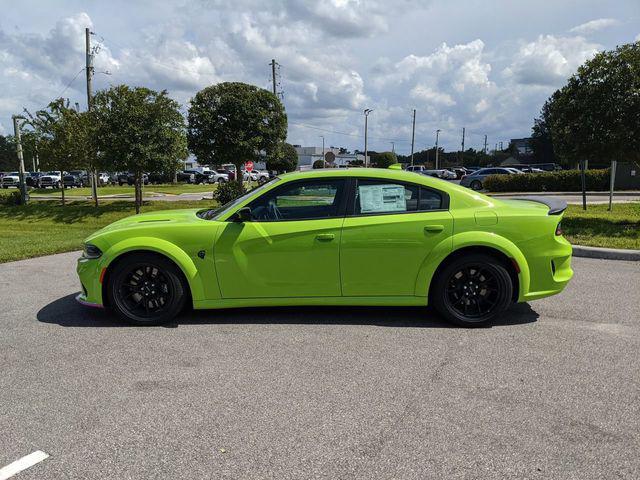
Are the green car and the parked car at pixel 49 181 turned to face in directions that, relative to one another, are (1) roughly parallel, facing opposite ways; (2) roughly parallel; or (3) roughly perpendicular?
roughly perpendicular

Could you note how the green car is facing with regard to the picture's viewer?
facing to the left of the viewer

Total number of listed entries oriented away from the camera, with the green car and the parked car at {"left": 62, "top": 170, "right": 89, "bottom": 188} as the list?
0

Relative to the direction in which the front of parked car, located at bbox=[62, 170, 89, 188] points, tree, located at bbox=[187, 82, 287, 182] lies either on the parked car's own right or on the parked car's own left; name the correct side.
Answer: on the parked car's own left

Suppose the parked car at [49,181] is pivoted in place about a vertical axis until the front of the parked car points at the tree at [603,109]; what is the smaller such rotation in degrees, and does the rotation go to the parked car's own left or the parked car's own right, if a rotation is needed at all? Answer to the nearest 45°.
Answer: approximately 45° to the parked car's own left

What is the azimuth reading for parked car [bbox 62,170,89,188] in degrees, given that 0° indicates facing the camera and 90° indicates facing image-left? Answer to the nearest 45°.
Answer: approximately 45°

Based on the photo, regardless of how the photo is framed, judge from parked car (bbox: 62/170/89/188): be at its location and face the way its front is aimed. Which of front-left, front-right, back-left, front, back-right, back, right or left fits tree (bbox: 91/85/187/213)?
front-left

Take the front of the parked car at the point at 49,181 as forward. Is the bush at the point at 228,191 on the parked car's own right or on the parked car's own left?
on the parked car's own left

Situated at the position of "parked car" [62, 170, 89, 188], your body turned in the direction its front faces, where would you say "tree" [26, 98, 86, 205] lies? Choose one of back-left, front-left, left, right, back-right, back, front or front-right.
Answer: front-left

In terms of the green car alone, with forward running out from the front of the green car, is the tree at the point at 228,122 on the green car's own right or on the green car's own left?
on the green car's own right

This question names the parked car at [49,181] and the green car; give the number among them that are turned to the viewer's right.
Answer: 0
